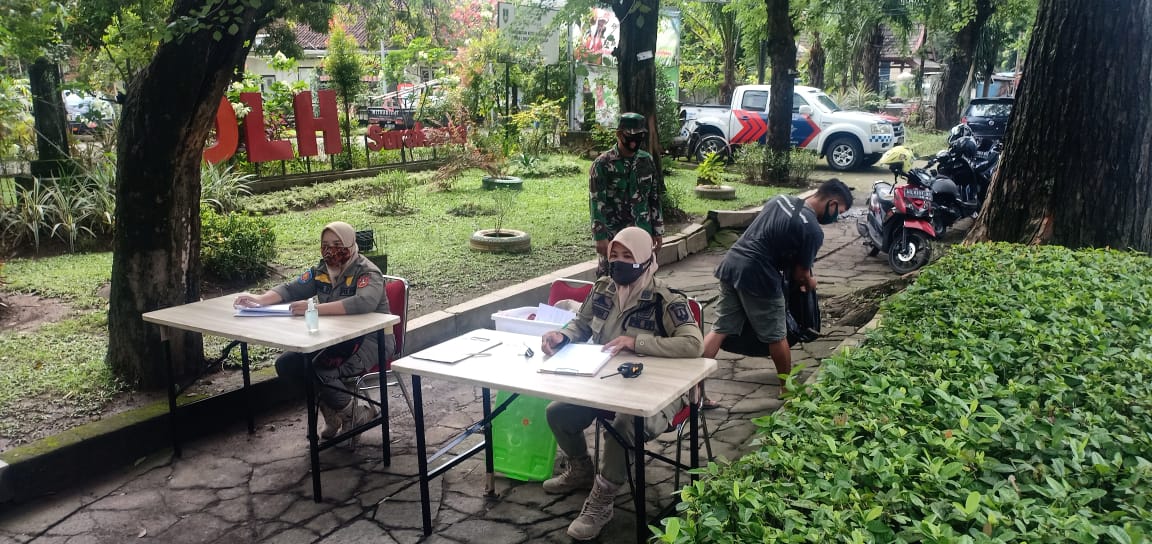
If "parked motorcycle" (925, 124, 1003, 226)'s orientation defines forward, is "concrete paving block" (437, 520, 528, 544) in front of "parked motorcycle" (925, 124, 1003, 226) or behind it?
in front

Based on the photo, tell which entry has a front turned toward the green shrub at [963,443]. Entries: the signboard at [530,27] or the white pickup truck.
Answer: the signboard

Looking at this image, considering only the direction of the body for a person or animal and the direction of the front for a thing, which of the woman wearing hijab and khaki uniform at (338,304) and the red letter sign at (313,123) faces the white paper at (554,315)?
the red letter sign

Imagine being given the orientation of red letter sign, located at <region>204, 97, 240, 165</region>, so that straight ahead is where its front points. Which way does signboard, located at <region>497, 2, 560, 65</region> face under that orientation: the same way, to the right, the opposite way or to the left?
the same way

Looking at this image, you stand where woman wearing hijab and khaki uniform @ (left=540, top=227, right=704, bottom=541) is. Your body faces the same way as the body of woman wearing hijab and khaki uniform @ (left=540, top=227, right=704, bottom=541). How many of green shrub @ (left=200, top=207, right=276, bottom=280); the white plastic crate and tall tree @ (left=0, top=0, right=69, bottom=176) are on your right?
3

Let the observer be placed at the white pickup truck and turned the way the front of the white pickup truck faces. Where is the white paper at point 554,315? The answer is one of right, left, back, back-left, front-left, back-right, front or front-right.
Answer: right

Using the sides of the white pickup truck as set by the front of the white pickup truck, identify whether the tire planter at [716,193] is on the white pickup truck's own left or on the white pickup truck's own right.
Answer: on the white pickup truck's own right

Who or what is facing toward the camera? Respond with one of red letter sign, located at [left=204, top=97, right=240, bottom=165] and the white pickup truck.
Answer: the red letter sign

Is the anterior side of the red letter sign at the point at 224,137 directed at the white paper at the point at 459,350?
yes

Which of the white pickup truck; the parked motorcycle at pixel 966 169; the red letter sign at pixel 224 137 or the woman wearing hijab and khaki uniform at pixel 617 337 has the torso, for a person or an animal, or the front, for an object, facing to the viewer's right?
the white pickup truck

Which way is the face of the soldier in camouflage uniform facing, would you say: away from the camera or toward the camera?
toward the camera

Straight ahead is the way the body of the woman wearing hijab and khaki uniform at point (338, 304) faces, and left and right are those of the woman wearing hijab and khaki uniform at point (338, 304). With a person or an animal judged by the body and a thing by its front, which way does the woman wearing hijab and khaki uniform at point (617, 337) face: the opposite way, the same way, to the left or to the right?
the same way

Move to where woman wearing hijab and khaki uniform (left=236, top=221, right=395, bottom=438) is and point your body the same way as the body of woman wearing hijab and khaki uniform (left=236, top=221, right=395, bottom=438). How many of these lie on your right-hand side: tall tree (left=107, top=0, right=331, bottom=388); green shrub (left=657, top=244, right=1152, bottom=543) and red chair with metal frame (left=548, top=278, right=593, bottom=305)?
1

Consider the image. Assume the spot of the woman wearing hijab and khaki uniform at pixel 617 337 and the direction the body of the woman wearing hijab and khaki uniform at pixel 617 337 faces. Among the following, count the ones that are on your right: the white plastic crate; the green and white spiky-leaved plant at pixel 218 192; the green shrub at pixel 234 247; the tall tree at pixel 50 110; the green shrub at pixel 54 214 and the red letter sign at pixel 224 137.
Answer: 6

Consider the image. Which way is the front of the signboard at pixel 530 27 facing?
toward the camera

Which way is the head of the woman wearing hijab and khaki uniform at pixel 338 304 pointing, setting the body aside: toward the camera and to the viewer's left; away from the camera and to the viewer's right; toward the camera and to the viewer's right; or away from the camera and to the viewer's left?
toward the camera and to the viewer's left

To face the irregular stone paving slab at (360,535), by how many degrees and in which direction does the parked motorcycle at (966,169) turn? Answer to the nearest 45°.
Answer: approximately 45° to its left

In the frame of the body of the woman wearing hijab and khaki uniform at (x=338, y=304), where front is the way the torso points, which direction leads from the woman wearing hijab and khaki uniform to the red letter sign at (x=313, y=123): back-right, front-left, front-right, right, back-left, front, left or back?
back-right

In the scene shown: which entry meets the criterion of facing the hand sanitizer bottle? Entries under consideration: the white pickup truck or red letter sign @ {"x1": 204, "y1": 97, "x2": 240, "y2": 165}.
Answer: the red letter sign

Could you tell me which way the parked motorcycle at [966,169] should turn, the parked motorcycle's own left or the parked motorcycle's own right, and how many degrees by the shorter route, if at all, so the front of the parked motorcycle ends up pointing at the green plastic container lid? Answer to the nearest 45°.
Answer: approximately 45° to the parked motorcycle's own left
